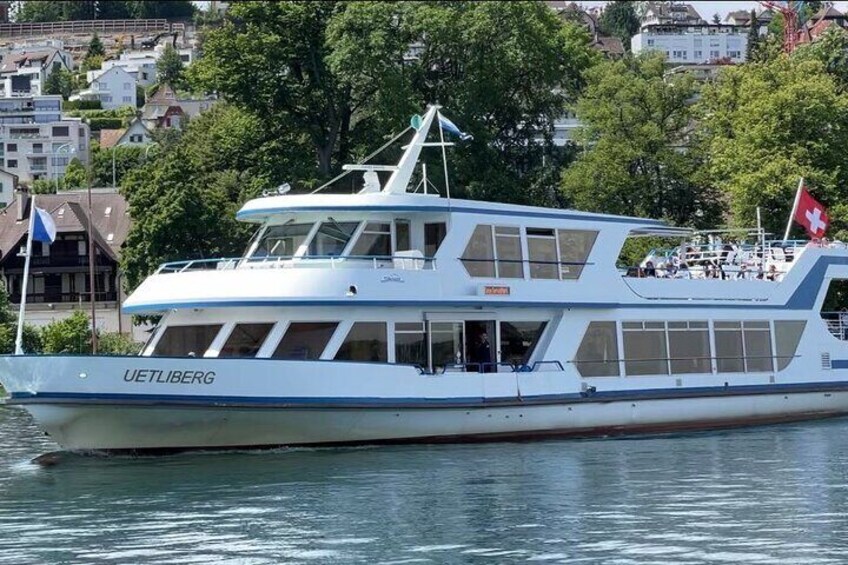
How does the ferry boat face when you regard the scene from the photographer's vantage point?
facing the viewer and to the left of the viewer
